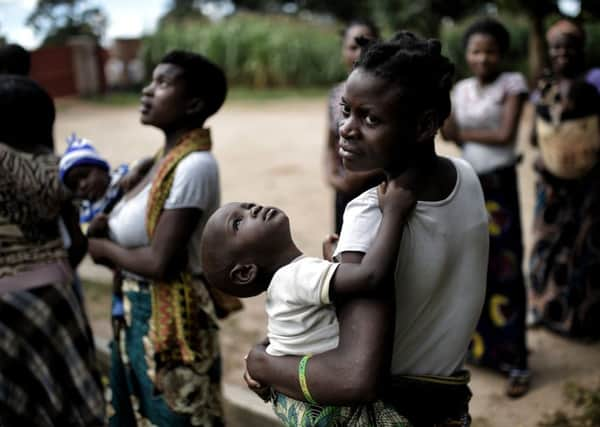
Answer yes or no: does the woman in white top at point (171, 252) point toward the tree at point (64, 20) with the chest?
no

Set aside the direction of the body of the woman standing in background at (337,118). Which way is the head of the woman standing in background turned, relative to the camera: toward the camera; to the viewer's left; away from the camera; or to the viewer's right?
toward the camera

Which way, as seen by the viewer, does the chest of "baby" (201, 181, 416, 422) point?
to the viewer's right

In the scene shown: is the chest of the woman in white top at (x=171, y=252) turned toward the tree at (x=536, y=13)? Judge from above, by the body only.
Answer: no

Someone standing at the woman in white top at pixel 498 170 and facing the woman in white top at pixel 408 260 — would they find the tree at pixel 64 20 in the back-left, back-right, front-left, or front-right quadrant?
back-right

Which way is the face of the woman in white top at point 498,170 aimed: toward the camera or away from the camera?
toward the camera

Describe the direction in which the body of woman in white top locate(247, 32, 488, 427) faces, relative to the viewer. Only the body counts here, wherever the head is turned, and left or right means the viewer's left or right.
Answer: facing away from the viewer and to the left of the viewer

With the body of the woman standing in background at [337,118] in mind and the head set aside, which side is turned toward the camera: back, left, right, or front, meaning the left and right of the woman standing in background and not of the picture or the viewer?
front

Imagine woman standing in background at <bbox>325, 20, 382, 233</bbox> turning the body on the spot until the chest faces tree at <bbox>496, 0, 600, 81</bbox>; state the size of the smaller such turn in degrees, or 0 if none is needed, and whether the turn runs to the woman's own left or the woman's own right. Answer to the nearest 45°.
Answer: approximately 180°

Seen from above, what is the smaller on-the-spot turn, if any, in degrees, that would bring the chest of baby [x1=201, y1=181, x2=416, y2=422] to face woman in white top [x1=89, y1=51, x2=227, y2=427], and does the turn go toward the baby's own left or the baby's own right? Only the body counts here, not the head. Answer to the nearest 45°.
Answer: approximately 135° to the baby's own left

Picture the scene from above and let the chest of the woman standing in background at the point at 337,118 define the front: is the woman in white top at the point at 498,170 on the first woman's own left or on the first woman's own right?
on the first woman's own left
